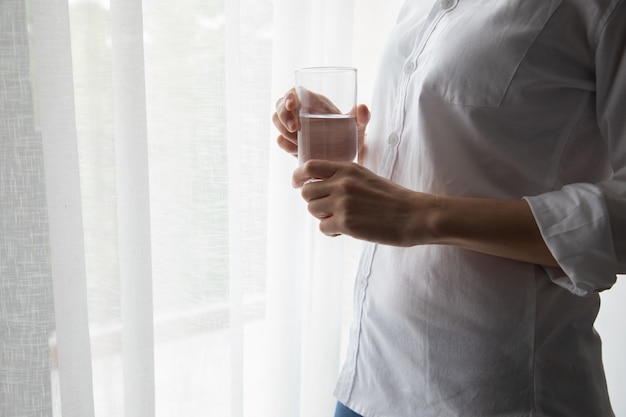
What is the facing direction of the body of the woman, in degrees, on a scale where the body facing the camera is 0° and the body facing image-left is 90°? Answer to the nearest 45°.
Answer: approximately 45°
